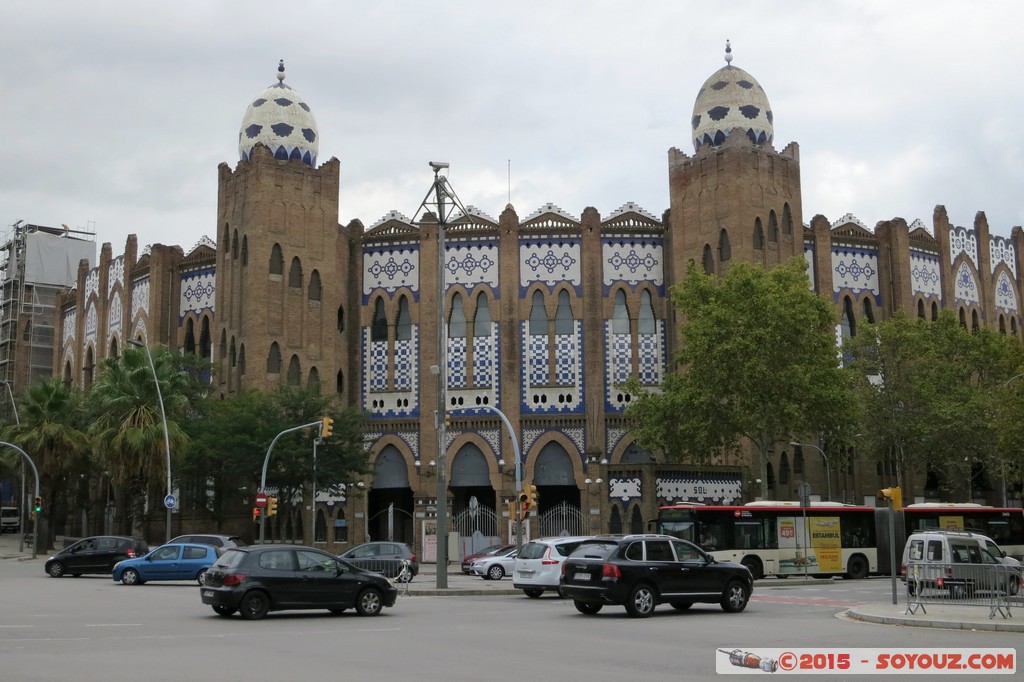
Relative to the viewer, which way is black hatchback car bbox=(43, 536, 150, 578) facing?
to the viewer's left

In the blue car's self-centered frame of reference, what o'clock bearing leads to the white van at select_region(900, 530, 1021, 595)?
The white van is roughly at 7 o'clock from the blue car.

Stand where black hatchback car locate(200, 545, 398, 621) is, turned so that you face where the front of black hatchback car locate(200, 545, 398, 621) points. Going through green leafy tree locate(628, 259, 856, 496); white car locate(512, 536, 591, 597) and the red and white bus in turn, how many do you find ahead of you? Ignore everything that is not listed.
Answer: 3

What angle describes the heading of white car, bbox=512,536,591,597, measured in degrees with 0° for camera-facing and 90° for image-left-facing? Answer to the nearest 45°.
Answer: approximately 225°

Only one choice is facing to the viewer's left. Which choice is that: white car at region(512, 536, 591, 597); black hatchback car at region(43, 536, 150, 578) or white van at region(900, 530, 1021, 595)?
the black hatchback car

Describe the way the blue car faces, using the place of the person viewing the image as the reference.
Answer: facing to the left of the viewer

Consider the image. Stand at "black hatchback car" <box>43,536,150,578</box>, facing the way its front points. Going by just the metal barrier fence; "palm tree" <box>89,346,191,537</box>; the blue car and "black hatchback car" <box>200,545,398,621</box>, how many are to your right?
1

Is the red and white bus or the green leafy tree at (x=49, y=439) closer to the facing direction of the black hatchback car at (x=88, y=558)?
the green leafy tree

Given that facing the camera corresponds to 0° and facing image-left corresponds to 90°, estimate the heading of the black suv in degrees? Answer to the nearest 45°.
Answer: approximately 225°

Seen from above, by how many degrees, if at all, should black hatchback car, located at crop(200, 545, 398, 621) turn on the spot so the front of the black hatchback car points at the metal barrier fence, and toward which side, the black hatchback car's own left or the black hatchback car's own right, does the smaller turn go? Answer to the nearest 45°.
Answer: approximately 45° to the black hatchback car's own right

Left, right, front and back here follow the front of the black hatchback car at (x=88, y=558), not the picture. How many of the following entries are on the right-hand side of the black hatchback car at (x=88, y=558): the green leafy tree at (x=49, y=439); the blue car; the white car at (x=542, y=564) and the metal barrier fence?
1

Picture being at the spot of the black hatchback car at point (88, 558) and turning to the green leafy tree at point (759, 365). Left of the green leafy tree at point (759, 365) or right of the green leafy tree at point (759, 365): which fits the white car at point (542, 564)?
right

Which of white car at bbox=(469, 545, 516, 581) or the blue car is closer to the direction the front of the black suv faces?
the white car

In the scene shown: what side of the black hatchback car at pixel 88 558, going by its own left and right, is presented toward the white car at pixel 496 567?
back

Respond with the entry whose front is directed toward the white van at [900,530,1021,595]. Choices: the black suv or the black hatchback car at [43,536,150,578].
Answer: the black suv
